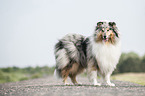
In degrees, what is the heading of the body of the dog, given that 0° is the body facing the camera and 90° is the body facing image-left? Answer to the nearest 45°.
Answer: approximately 315°
